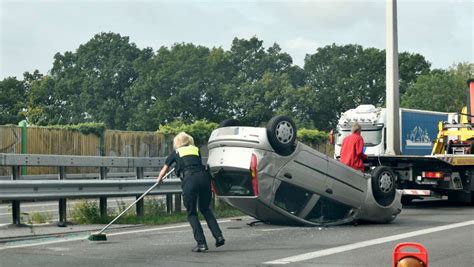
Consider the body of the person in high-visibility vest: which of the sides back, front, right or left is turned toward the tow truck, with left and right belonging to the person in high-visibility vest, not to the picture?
right

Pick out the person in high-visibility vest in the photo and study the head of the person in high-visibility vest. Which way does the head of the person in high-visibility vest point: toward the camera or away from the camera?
away from the camera

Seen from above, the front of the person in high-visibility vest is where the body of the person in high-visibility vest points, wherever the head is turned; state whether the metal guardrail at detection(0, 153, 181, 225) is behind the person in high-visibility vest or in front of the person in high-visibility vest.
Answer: in front

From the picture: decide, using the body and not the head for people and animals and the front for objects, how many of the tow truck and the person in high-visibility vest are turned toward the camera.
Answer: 0

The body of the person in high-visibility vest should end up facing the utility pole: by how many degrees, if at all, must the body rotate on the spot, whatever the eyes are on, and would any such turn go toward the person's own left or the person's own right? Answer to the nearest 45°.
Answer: approximately 90° to the person's own right

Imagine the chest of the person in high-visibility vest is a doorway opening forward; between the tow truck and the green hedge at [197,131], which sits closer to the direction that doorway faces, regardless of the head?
the green hedge

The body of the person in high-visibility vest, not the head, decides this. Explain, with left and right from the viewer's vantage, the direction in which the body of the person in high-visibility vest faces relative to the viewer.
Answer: facing away from the viewer and to the left of the viewer
